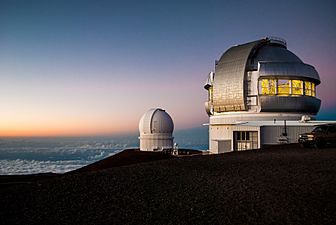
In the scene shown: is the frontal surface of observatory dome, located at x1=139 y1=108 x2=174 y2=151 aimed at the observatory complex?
no

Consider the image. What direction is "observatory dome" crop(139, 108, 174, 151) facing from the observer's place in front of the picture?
facing the viewer and to the left of the viewer
